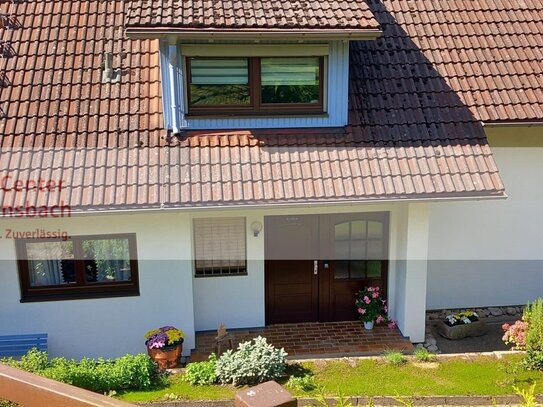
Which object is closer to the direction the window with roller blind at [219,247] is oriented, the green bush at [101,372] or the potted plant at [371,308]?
the green bush

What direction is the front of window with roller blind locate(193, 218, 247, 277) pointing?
toward the camera

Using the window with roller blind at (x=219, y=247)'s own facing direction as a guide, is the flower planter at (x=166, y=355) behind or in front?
in front

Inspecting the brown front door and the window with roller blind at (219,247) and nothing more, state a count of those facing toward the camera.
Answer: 2

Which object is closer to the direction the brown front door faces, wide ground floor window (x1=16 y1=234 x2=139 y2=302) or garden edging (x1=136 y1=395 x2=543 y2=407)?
the garden edging

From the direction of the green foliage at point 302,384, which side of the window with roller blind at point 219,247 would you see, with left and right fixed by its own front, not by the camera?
front

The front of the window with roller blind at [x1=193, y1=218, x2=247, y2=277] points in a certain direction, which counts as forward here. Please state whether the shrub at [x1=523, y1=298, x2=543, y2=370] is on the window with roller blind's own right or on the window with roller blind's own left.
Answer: on the window with roller blind's own left

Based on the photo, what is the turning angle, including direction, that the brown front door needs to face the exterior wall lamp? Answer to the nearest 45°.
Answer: approximately 45° to its right

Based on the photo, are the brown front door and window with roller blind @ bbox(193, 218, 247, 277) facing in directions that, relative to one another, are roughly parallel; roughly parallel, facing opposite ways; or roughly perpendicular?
roughly parallel

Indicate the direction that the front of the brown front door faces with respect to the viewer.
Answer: facing the viewer

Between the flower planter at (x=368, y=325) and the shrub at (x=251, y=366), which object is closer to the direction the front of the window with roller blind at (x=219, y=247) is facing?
the shrub

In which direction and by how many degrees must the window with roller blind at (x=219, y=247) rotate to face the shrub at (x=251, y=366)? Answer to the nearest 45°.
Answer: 0° — it already faces it

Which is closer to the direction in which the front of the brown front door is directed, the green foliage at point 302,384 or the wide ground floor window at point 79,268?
the green foliage
